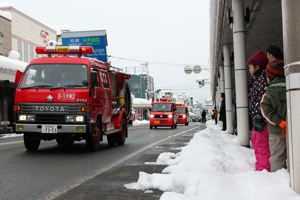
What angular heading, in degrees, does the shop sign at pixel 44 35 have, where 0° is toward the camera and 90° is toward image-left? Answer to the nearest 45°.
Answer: approximately 0°

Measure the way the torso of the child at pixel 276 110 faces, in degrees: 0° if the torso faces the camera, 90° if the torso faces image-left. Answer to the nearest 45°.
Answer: approximately 135°

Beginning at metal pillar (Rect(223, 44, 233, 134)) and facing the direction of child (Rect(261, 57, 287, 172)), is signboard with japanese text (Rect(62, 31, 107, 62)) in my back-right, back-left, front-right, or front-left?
back-right

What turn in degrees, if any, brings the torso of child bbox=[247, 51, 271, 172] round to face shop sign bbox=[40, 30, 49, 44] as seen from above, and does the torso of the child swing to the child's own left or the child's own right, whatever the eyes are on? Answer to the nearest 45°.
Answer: approximately 45° to the child's own right

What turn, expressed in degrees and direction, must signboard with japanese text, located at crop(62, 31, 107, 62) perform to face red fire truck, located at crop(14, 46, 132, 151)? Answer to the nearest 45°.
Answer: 0° — it already faces it

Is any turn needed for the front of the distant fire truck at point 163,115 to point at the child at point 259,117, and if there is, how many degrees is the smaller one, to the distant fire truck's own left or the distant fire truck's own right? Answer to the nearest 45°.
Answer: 0° — it already faces them

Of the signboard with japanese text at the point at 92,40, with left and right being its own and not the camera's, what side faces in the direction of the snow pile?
front

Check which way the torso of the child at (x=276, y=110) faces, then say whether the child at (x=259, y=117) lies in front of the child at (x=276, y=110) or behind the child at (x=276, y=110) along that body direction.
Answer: in front

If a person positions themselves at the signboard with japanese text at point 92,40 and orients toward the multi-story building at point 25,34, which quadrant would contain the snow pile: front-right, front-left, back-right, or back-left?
back-left

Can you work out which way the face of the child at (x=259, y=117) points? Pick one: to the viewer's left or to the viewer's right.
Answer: to the viewer's left

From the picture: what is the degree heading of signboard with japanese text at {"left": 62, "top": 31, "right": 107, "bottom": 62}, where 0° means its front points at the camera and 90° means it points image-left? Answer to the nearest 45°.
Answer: approximately 0°

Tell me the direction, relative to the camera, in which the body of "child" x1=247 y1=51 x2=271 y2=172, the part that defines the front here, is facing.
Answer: to the viewer's left

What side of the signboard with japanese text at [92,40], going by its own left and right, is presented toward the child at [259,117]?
front

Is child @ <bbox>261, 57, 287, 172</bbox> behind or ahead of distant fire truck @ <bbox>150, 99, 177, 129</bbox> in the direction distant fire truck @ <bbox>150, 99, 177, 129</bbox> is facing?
ahead
